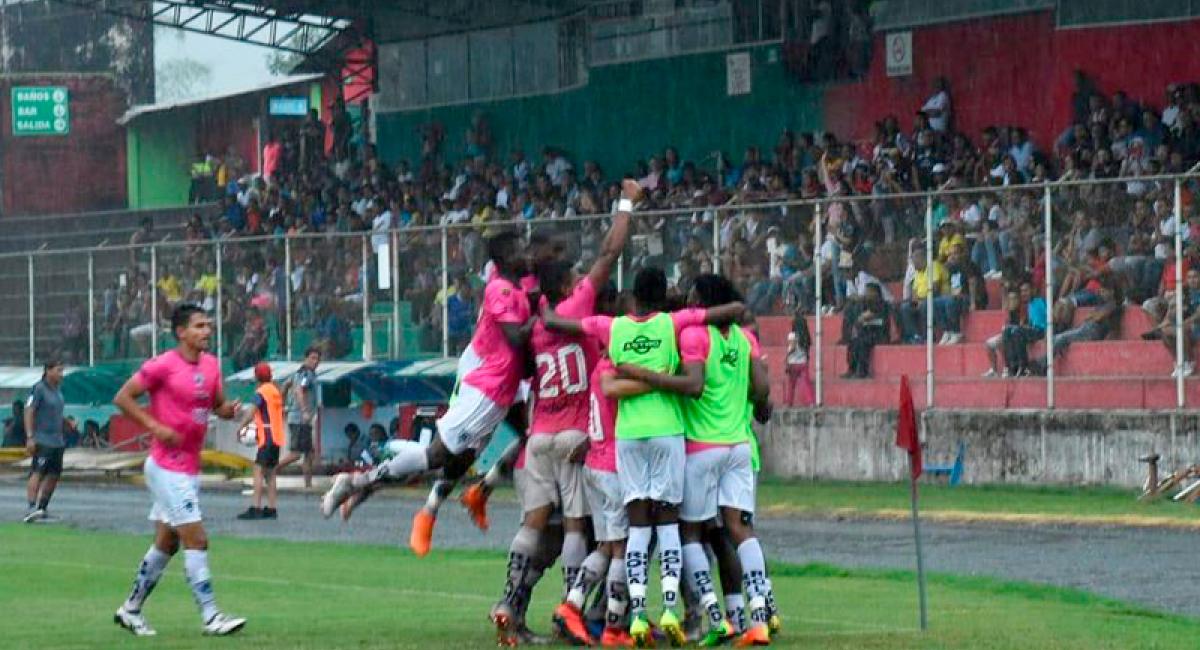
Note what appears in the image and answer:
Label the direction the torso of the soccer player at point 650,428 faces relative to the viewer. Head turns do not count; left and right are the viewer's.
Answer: facing away from the viewer

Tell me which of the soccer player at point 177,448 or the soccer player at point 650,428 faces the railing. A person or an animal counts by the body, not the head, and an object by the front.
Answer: the soccer player at point 650,428

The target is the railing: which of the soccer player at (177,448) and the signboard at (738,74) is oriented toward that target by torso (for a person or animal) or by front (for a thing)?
the signboard

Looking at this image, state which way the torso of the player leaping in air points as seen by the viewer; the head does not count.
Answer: to the viewer's right

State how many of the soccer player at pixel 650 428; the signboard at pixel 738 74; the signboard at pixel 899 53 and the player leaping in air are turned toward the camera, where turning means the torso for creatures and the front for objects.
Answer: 2

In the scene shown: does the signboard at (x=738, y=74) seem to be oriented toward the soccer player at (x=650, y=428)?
yes

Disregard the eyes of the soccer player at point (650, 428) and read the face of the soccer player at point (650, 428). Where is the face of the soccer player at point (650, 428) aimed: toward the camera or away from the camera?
away from the camera

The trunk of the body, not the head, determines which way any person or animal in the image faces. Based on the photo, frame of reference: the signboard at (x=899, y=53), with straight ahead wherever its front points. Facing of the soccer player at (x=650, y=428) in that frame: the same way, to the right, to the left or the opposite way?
the opposite way

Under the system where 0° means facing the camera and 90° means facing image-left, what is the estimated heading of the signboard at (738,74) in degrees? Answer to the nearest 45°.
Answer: approximately 0°
